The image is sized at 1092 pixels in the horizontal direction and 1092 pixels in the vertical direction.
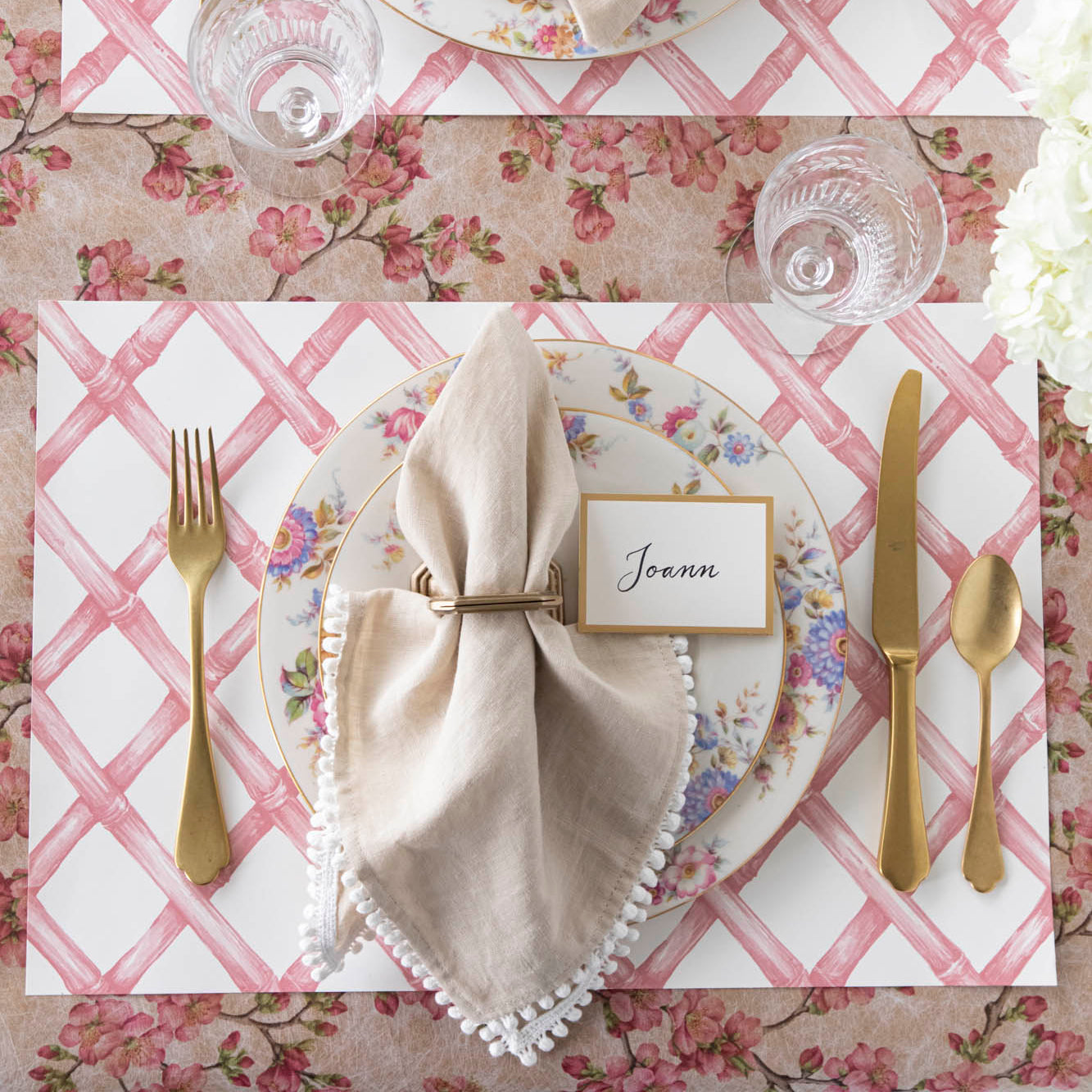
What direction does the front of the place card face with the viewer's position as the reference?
facing the viewer
